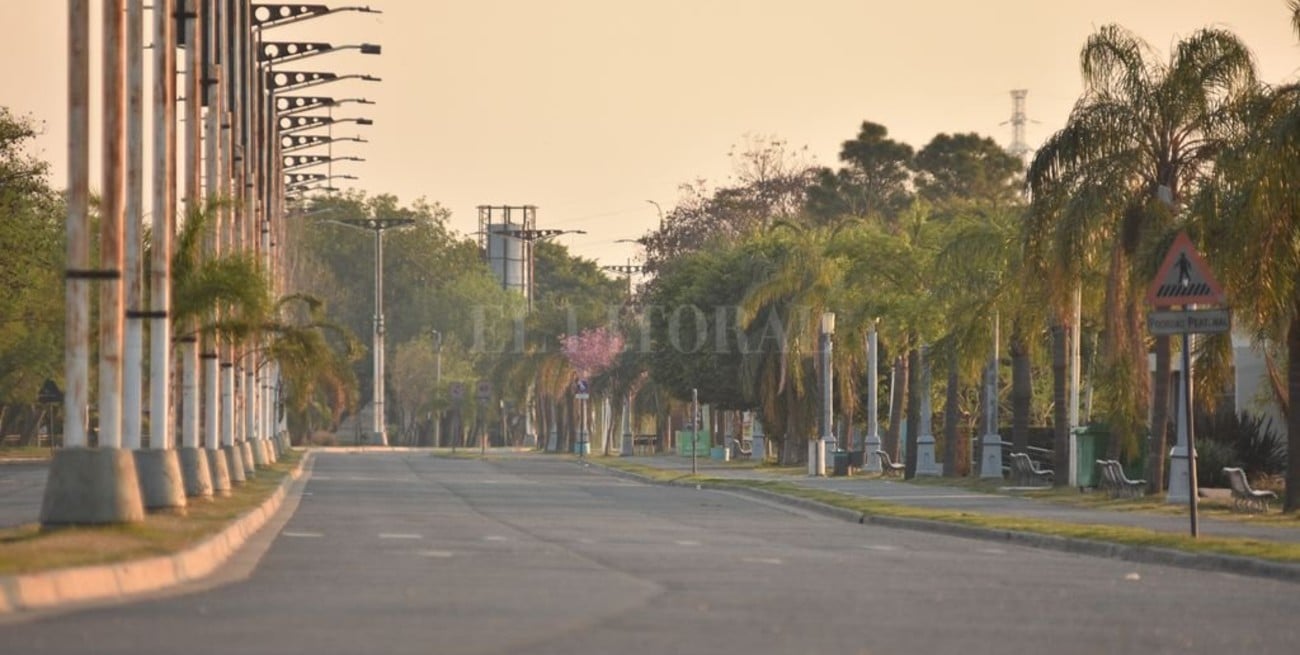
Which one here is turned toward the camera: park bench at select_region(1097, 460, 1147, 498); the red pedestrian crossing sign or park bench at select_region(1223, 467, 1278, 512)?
the red pedestrian crossing sign

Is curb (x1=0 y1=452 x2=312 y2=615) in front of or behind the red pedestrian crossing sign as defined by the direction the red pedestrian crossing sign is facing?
in front

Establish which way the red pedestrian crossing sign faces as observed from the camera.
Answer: facing the viewer

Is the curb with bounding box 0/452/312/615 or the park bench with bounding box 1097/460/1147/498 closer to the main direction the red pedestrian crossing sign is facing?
the curb

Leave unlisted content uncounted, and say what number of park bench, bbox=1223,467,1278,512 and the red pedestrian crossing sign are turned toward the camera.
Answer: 1
